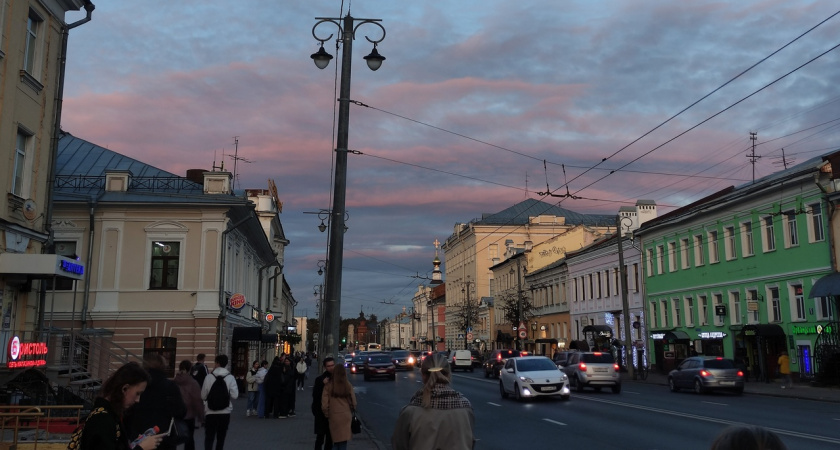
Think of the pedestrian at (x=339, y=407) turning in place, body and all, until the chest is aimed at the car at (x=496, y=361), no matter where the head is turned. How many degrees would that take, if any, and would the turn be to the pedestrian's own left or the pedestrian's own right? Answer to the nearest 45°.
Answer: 0° — they already face it

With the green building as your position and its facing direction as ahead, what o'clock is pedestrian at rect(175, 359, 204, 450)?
The pedestrian is roughly at 11 o'clock from the green building.

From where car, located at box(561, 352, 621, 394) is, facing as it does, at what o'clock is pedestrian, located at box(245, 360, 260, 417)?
The pedestrian is roughly at 9 o'clock from the car.

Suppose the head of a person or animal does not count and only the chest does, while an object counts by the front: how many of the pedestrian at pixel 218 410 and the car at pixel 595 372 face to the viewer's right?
0

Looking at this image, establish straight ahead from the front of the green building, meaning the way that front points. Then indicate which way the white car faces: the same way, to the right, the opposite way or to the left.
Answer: to the left

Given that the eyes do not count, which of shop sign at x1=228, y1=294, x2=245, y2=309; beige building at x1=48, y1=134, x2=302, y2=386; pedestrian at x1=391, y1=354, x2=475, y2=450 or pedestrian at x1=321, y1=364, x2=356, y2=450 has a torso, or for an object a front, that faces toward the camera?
the shop sign

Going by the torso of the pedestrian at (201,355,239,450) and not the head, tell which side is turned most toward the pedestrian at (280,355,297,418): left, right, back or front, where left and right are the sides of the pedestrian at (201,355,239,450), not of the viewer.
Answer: front

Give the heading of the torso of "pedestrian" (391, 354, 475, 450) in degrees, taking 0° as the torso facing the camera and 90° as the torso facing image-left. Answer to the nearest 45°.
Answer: approximately 180°

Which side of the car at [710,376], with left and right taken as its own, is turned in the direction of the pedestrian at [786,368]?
right

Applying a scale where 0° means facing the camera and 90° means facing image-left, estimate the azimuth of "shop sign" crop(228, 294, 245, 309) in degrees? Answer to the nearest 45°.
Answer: approximately 0°

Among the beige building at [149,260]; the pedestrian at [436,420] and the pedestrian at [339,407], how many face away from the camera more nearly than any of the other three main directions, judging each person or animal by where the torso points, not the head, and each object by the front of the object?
2

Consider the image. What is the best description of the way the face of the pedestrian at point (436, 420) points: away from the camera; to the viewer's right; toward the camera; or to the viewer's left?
away from the camera

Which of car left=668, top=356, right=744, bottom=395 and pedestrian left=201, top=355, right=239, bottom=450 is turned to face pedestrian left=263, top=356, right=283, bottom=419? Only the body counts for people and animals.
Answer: pedestrian left=201, top=355, right=239, bottom=450

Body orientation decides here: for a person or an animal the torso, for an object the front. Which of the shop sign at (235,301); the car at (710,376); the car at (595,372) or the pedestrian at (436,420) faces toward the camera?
the shop sign

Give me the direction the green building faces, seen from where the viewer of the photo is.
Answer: facing the viewer and to the left of the viewer
